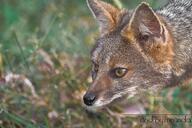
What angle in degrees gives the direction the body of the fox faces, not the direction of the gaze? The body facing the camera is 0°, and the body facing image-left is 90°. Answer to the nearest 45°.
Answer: approximately 45°
